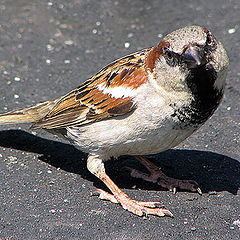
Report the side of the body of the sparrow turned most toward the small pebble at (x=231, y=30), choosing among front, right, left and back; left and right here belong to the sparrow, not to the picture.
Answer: left

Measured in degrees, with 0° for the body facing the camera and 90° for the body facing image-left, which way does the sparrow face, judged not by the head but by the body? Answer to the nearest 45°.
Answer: approximately 315°

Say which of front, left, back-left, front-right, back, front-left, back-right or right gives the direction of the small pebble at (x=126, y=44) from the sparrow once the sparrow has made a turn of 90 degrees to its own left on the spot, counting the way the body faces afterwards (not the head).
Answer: front-left

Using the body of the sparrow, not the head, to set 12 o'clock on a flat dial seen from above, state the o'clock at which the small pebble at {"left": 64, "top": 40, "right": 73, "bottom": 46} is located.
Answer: The small pebble is roughly at 7 o'clock from the sparrow.

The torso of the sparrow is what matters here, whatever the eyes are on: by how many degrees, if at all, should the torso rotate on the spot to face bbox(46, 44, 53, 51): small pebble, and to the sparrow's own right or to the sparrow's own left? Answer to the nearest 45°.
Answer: approximately 135° to the sparrow's own left
